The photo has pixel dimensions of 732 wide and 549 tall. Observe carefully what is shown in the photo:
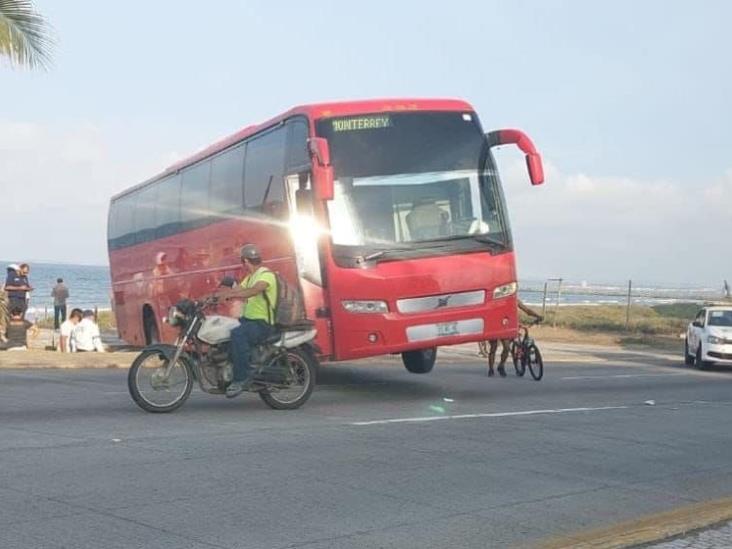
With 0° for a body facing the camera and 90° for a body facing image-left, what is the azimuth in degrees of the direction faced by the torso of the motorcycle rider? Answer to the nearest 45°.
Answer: approximately 90°

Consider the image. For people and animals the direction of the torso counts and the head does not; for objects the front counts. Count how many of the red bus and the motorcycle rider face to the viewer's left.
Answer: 1

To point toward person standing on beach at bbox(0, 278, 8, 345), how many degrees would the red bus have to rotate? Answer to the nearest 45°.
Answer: approximately 180°

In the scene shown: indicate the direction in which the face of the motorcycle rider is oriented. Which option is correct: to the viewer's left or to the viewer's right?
to the viewer's left

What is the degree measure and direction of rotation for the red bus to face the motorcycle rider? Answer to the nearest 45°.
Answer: approximately 90° to its right

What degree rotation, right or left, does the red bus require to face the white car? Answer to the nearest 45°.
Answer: approximately 90° to its left

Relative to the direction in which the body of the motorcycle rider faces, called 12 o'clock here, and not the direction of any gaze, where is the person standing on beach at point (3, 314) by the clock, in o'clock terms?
The person standing on beach is roughly at 2 o'clock from the motorcycle rider.

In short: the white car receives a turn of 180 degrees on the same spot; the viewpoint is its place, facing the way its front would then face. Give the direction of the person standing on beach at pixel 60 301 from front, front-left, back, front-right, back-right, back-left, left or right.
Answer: front-left
